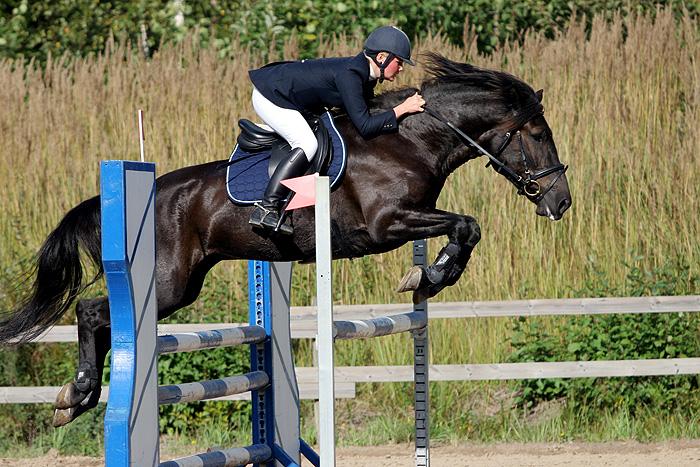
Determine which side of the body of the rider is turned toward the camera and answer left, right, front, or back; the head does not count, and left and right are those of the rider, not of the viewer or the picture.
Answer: right

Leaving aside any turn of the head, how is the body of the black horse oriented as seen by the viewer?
to the viewer's right

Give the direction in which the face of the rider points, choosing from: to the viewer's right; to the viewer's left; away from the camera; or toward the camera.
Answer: to the viewer's right

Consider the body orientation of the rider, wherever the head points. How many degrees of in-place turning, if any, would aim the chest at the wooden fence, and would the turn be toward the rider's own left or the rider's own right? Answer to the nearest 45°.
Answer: approximately 45° to the rider's own left

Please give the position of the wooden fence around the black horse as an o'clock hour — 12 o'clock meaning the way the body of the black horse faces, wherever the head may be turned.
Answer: The wooden fence is roughly at 10 o'clock from the black horse.
